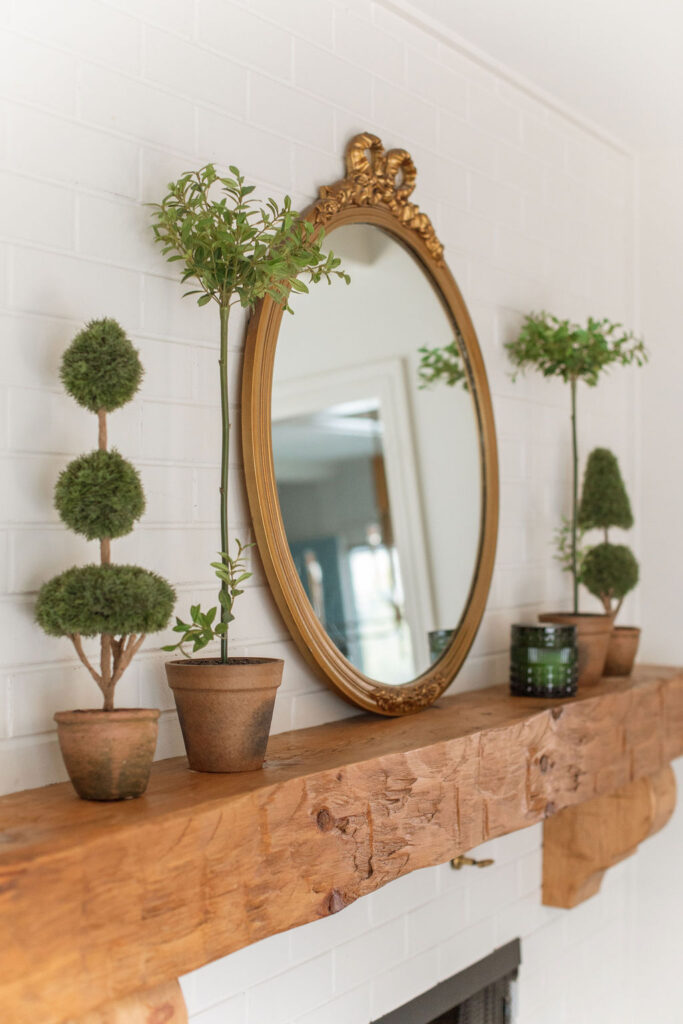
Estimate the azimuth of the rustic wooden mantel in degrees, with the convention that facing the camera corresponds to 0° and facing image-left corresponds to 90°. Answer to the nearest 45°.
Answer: approximately 315°

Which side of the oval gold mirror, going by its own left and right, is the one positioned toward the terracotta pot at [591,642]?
left

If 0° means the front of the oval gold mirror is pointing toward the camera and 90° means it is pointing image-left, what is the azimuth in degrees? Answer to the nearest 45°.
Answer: approximately 315°

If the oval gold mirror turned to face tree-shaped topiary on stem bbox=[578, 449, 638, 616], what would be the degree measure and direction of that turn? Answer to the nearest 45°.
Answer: approximately 90° to its left

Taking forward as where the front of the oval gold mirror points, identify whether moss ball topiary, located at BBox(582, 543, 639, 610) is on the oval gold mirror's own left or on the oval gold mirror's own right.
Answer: on the oval gold mirror's own left

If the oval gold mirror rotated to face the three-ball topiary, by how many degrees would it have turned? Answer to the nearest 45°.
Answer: approximately 90° to its right
